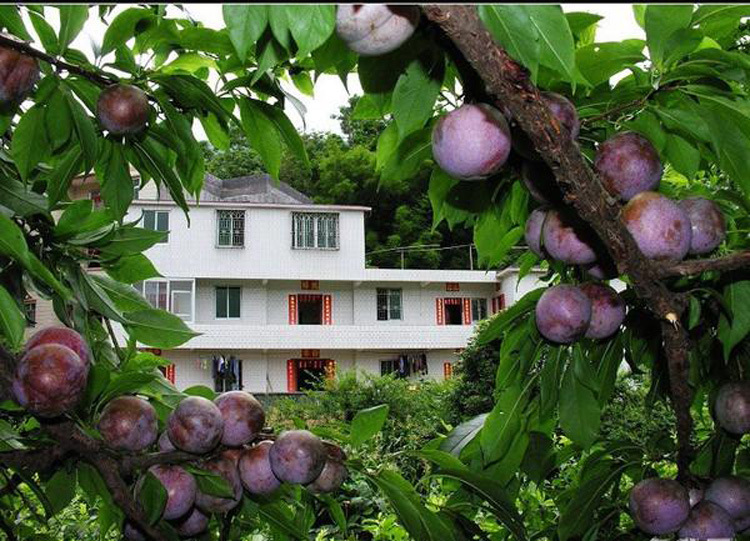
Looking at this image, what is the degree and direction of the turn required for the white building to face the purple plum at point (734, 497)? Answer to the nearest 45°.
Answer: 0° — it already faces it

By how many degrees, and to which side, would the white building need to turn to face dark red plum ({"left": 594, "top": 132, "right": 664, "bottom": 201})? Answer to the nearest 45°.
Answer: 0° — it already faces it

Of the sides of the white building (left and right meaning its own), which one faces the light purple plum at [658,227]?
front

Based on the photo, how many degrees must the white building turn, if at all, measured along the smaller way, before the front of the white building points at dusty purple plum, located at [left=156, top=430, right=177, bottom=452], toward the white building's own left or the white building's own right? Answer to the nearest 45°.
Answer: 0° — it already faces it

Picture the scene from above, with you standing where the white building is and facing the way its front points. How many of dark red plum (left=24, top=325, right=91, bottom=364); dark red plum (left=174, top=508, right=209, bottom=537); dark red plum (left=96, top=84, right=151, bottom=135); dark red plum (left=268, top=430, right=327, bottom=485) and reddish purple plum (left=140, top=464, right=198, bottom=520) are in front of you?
5

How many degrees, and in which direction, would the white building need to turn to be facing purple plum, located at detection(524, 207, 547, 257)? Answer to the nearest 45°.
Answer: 0° — it already faces it

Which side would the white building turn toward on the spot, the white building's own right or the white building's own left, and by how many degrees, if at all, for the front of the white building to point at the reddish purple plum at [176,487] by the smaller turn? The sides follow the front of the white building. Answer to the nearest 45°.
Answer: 0° — it already faces it

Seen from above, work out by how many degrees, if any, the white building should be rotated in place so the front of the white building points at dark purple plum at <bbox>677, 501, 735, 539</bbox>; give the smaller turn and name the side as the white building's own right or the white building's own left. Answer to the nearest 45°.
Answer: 0° — it already faces it

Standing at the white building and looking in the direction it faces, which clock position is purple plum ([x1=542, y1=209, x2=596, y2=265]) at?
The purple plum is roughly at 12 o'clock from the white building.

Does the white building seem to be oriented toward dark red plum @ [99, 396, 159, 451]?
yes

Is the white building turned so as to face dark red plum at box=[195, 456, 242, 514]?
yes

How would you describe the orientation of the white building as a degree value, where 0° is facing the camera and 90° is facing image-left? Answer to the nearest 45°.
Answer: approximately 0°

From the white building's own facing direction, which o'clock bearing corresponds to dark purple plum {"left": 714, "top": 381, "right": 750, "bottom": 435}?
The dark purple plum is roughly at 12 o'clock from the white building.
